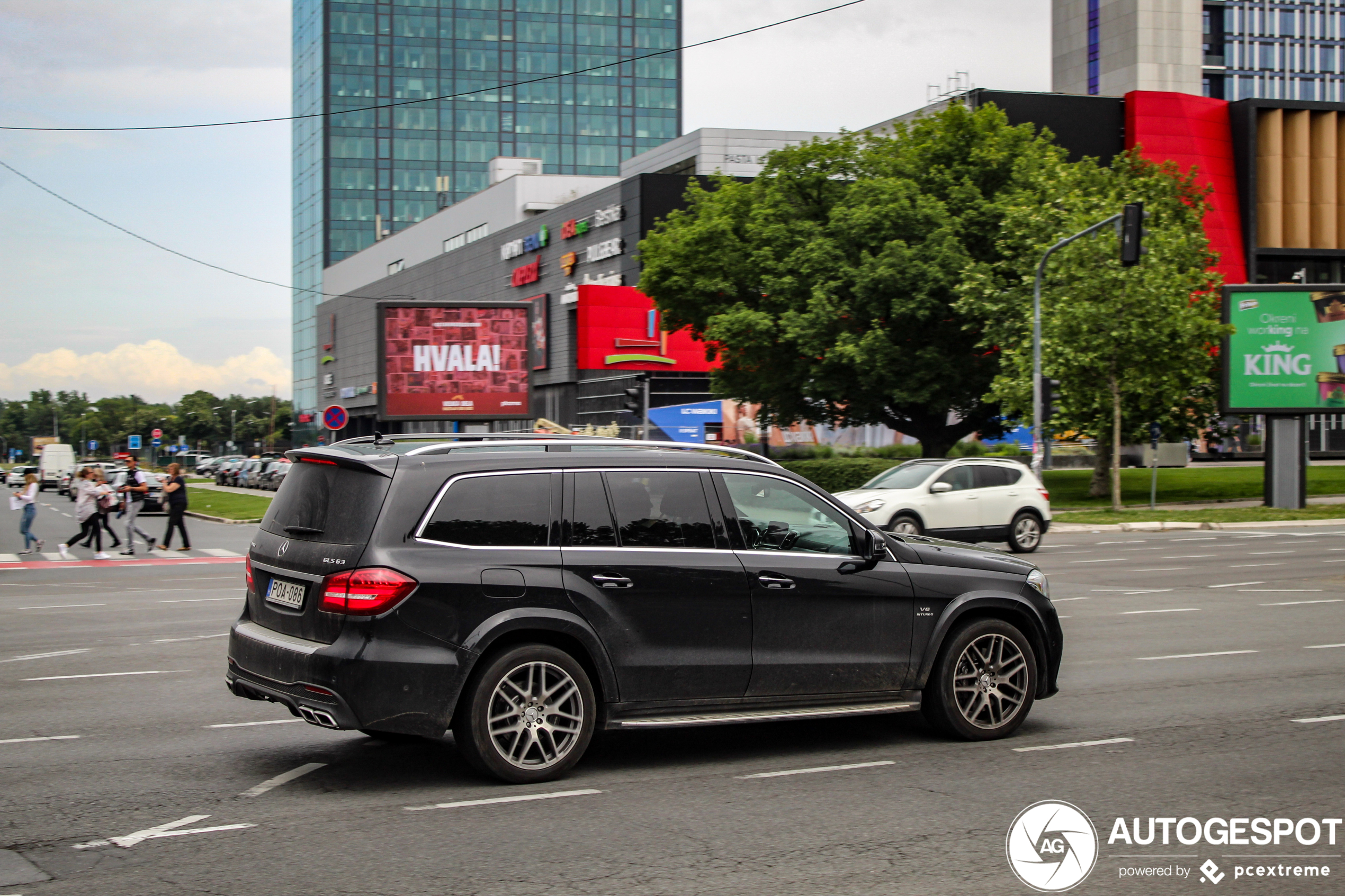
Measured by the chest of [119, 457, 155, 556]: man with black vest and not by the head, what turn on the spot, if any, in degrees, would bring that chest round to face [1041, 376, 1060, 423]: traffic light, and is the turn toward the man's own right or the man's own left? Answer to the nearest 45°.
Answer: approximately 180°

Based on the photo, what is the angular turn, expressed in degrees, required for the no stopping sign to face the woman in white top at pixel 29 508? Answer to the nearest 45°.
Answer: approximately 45° to its right

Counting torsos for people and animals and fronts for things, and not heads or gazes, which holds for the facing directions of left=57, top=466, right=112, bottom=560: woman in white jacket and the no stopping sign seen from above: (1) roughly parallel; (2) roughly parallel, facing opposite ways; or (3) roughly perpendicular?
roughly perpendicular

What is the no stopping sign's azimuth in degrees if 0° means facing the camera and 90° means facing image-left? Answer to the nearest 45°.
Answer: approximately 0°

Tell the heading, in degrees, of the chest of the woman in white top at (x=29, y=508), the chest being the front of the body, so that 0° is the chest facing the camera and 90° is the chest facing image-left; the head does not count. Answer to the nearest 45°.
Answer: approximately 90°
